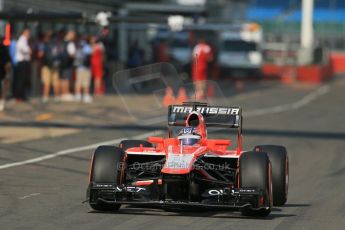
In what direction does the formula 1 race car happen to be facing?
toward the camera

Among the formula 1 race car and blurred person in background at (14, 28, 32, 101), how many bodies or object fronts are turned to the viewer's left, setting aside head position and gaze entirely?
0

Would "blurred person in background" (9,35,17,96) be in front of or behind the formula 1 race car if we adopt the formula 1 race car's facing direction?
behind

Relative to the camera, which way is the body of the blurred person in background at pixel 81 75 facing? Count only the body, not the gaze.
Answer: toward the camera

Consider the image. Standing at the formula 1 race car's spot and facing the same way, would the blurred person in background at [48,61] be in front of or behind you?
behind

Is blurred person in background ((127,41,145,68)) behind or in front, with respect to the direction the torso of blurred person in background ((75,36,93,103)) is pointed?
behind
